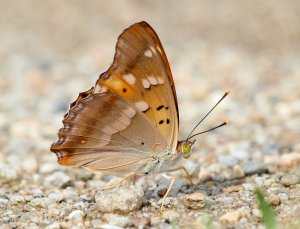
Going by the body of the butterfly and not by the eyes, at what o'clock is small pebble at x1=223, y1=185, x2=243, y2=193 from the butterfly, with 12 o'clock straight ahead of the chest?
The small pebble is roughly at 11 o'clock from the butterfly.

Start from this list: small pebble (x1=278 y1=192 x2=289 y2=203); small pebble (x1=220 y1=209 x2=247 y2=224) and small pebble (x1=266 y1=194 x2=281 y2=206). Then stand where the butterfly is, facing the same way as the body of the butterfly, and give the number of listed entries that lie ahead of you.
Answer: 3

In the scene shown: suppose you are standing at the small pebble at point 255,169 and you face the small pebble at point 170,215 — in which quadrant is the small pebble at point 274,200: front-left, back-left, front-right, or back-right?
front-left

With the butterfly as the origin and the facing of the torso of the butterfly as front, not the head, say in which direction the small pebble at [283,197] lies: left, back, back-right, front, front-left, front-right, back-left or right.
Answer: front

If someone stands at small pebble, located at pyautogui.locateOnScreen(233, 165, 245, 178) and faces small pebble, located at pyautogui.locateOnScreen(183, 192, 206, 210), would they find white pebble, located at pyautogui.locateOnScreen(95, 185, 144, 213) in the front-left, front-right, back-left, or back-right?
front-right

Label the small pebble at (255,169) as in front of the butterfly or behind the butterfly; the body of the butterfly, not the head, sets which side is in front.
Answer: in front

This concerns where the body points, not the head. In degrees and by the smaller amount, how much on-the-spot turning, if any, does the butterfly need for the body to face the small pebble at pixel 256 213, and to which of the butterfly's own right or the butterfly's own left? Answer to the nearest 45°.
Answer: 0° — it already faces it

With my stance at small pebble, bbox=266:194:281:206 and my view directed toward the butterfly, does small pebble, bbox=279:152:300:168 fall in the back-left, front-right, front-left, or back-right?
back-right

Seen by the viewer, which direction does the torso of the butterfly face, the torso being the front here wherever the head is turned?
to the viewer's right
